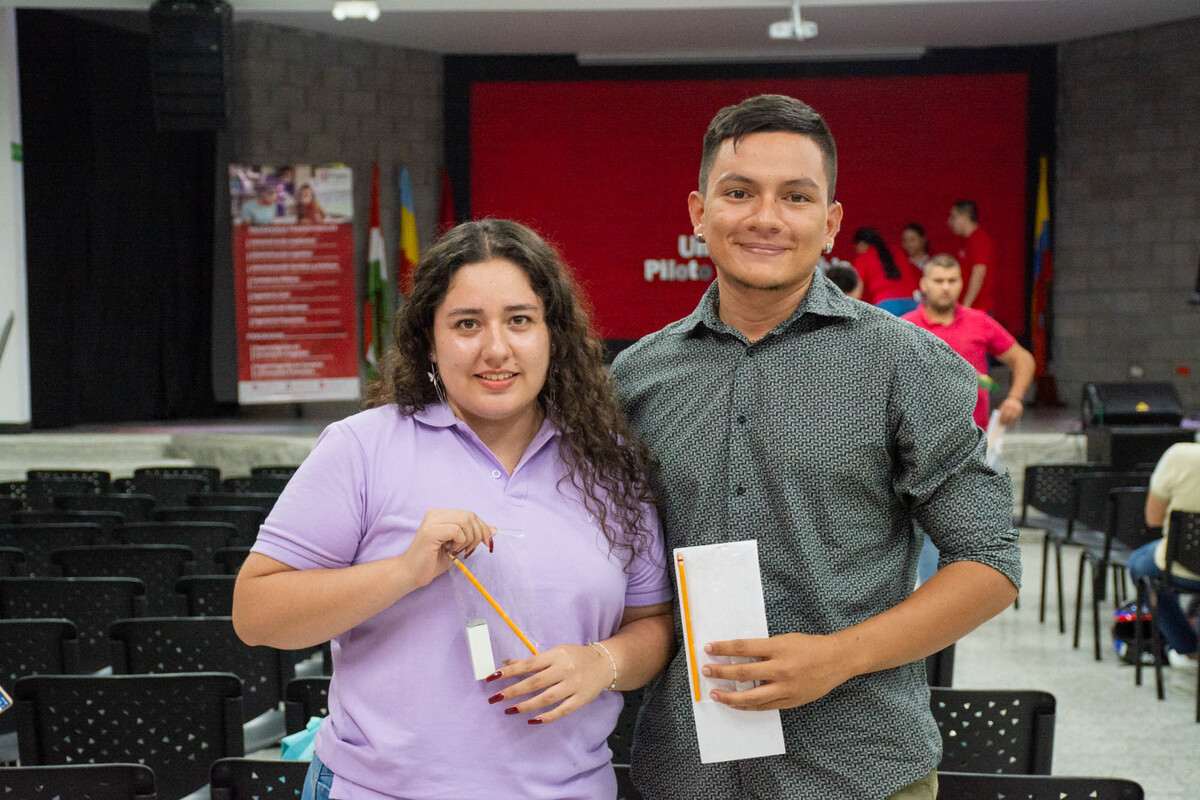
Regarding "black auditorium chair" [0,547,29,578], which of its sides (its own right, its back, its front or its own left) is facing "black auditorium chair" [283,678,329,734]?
back

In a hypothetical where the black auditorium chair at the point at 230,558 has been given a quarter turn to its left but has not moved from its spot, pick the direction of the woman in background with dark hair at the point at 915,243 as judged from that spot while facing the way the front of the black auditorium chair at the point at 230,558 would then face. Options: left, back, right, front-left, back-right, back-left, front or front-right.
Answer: back-right

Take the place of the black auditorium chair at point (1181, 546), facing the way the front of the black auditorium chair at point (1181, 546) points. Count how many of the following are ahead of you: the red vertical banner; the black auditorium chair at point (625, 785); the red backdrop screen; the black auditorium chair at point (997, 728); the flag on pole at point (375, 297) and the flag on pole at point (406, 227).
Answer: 4

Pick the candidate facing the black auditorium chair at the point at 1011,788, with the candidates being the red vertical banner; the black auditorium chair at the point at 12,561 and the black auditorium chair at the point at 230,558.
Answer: the red vertical banner

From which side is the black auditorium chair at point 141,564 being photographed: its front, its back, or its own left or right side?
back

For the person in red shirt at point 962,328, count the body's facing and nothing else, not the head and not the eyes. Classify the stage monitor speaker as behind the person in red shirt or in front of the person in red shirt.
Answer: behind

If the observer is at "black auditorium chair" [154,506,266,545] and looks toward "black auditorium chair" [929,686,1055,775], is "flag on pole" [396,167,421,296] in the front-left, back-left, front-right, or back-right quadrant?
back-left

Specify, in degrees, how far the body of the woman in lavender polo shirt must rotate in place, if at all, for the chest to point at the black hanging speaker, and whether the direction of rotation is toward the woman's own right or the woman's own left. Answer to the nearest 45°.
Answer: approximately 180°

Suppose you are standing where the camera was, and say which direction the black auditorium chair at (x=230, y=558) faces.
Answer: facing away from the viewer

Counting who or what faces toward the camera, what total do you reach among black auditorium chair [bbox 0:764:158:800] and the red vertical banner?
1

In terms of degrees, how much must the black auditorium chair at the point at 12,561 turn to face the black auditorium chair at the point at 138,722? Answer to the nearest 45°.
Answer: approximately 180°

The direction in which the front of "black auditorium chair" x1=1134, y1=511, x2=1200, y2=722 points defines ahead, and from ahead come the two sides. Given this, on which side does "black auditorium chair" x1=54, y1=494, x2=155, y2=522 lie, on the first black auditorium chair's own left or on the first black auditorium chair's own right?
on the first black auditorium chair's own left

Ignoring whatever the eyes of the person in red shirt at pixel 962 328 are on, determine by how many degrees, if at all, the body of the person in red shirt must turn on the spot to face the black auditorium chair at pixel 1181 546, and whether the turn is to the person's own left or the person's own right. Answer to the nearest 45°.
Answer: approximately 45° to the person's own left

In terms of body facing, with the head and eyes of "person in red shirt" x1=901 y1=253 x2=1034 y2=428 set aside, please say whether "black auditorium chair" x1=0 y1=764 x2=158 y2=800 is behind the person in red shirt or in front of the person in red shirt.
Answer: in front

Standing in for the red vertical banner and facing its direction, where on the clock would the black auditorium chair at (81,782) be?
The black auditorium chair is roughly at 12 o'clock from the red vertical banner.

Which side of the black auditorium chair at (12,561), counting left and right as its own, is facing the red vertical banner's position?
front

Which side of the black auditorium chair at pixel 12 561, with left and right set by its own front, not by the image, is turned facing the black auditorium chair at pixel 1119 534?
right
